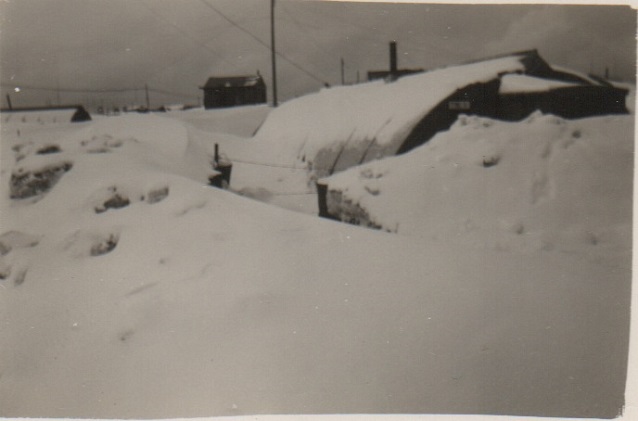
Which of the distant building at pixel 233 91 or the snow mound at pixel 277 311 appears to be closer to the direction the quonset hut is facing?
the snow mound

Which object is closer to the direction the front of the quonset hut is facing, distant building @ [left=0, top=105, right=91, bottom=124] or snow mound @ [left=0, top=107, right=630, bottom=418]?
the snow mound

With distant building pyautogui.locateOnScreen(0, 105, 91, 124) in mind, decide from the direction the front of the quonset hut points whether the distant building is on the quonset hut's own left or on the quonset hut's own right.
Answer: on the quonset hut's own right
